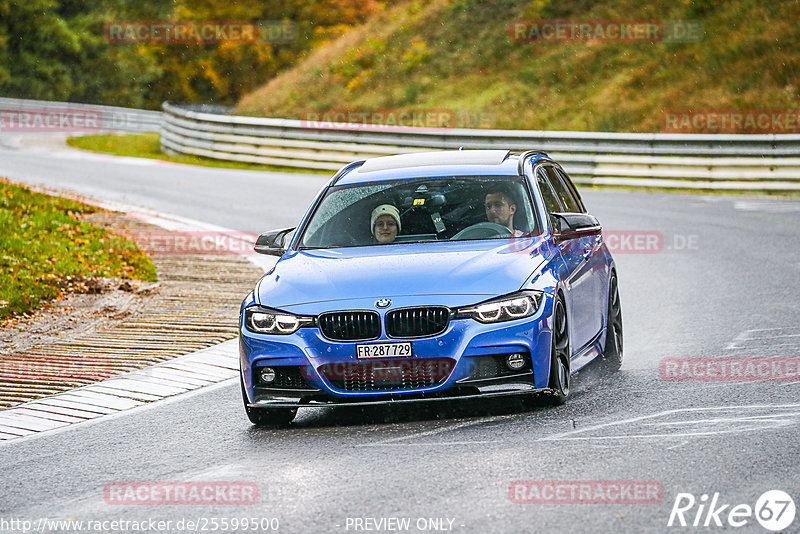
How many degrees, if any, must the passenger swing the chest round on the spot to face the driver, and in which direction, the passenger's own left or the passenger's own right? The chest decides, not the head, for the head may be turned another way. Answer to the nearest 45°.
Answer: approximately 90° to the passenger's own left

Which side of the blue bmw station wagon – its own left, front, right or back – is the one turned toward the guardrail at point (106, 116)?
back

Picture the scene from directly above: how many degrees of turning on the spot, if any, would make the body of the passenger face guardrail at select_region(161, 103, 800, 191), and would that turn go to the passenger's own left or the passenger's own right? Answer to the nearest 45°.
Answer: approximately 180°

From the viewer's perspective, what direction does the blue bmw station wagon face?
toward the camera

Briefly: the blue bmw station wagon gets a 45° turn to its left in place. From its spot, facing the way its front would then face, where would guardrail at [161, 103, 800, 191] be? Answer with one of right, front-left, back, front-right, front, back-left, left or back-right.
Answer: back-left

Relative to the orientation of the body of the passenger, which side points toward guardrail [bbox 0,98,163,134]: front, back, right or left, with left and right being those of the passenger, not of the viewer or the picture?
back
